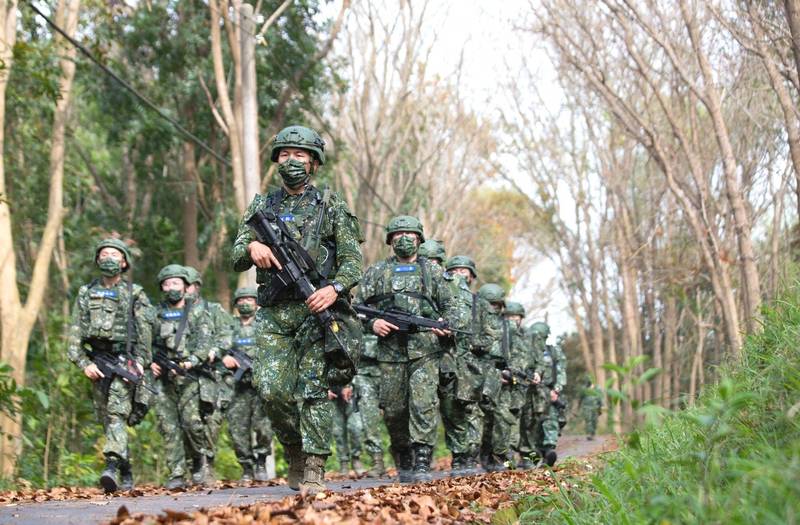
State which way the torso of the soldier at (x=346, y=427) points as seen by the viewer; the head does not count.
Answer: toward the camera

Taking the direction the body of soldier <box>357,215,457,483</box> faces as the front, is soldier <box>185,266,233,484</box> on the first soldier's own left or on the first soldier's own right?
on the first soldier's own right

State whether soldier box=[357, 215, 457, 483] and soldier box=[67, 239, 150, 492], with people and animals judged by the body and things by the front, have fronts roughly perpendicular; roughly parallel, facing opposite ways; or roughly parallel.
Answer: roughly parallel

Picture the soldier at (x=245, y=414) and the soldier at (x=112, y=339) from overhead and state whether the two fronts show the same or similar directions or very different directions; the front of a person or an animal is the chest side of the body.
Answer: same or similar directions

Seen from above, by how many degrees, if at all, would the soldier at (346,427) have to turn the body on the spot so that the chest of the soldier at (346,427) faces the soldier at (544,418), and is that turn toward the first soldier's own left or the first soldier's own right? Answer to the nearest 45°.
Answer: approximately 90° to the first soldier's own left

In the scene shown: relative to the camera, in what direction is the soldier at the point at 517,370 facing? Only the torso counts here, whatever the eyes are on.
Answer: toward the camera

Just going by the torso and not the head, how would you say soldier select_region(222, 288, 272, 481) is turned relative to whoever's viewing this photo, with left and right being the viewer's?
facing the viewer

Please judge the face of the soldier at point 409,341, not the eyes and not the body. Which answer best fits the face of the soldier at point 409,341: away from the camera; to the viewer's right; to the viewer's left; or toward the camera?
toward the camera

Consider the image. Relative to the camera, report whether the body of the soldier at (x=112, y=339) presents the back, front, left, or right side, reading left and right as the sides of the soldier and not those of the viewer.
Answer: front

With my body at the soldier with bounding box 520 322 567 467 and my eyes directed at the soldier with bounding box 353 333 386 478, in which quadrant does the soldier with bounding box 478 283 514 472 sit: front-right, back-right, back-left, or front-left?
front-left
